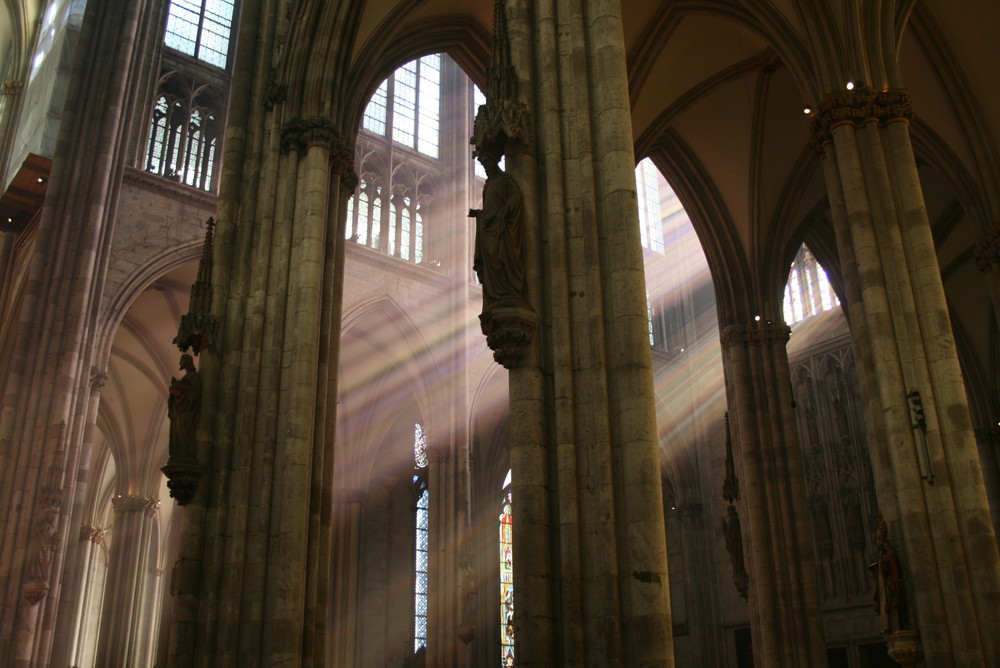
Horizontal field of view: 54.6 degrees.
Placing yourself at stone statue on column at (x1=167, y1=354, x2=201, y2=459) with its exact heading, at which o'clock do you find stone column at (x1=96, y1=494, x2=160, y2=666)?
The stone column is roughly at 3 o'clock from the stone statue on column.

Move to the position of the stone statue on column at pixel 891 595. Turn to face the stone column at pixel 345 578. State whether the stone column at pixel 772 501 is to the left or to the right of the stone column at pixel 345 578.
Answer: right

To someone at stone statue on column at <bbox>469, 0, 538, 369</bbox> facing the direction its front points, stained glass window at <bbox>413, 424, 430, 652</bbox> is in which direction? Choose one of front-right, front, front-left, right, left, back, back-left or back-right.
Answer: right

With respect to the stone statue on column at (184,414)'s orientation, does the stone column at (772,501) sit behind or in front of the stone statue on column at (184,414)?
behind

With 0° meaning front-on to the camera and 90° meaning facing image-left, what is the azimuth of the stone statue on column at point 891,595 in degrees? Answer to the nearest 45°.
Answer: approximately 90°

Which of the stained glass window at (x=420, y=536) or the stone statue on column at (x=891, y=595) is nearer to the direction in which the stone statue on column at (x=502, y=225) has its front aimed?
the stained glass window
